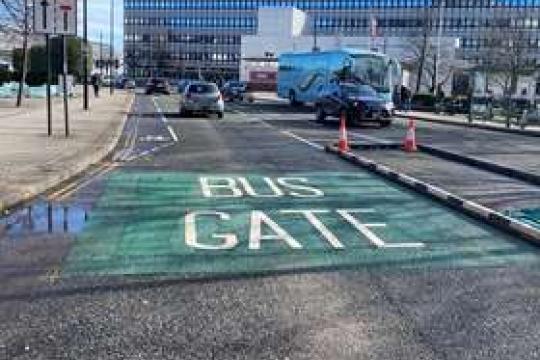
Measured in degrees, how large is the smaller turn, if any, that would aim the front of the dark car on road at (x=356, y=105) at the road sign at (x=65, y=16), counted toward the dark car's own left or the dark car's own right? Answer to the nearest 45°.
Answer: approximately 90° to the dark car's own right

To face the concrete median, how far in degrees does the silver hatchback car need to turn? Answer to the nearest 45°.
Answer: approximately 180°

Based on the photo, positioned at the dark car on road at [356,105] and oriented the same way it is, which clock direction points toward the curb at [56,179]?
The curb is roughly at 2 o'clock from the dark car on road.

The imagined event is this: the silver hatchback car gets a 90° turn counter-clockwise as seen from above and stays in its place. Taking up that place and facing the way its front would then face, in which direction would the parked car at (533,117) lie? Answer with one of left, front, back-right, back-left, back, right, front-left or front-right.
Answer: back

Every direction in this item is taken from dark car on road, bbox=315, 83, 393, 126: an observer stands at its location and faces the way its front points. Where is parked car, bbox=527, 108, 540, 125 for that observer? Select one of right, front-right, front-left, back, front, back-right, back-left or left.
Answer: left

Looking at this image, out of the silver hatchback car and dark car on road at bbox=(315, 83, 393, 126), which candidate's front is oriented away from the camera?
the silver hatchback car

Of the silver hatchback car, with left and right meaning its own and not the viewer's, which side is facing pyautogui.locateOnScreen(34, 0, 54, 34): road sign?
back

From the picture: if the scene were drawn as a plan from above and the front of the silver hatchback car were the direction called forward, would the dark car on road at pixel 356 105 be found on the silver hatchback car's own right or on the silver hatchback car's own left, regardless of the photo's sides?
on the silver hatchback car's own right

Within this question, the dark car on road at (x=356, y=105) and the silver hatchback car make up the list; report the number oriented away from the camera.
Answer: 1

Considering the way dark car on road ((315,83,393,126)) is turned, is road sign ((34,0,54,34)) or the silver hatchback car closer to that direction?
the road sign

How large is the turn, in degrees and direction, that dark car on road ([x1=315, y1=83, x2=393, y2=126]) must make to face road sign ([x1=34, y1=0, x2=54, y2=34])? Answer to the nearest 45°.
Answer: approximately 90° to its right

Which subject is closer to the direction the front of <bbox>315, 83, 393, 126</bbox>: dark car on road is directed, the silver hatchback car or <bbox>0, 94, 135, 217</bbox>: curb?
the curb

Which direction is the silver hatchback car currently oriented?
away from the camera

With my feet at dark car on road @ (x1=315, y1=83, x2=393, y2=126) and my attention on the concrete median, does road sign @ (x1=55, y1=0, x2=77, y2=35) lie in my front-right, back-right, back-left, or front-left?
front-right
